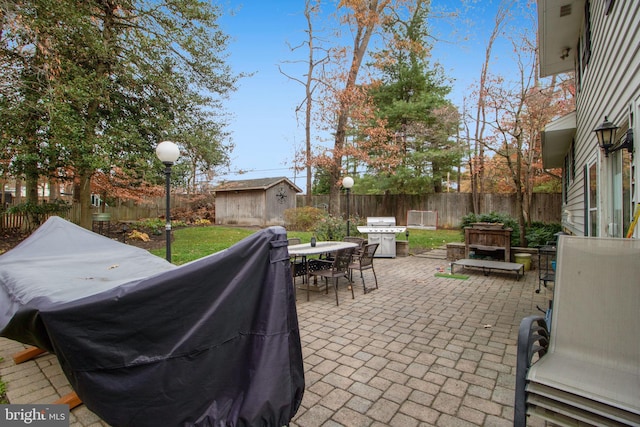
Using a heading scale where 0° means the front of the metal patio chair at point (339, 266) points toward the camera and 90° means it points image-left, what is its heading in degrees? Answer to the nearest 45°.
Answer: approximately 135°

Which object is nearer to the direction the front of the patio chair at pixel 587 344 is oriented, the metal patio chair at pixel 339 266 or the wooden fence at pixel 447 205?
the metal patio chair

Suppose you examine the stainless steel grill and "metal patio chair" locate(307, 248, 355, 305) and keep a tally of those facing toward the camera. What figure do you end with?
1

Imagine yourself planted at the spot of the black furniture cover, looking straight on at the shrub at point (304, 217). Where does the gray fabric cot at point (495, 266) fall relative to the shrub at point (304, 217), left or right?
right
